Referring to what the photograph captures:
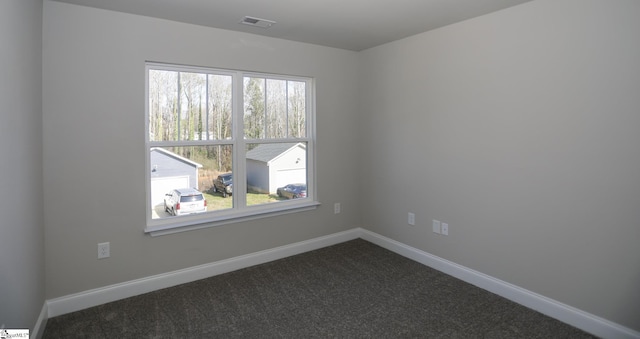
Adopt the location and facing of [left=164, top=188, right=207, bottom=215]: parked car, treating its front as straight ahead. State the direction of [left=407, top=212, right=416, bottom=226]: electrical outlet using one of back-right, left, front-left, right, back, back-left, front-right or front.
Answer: back-right

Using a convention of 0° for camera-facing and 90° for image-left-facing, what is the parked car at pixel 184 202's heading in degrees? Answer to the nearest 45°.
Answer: approximately 135°
